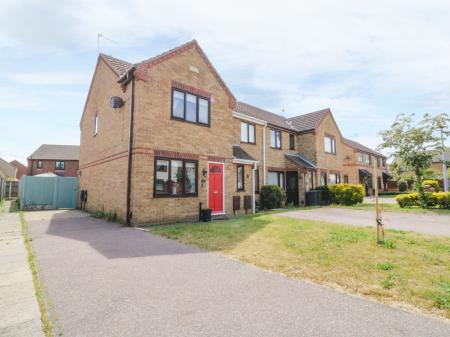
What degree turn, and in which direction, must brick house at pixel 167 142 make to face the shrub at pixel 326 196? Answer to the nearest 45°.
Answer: approximately 90° to its left

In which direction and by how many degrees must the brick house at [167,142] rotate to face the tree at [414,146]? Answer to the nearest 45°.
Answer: approximately 45° to its left

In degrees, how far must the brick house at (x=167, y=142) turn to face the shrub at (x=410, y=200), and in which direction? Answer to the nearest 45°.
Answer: approximately 45° to its left

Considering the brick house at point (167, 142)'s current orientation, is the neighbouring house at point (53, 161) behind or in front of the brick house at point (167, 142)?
behind

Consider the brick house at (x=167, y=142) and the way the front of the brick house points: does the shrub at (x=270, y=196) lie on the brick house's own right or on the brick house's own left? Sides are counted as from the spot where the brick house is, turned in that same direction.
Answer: on the brick house's own left

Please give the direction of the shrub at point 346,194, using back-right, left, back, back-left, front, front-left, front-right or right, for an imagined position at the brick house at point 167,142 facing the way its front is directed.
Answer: left

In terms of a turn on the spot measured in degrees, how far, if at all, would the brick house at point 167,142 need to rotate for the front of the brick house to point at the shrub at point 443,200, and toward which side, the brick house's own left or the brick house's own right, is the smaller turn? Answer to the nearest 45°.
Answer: approximately 45° to the brick house's own left

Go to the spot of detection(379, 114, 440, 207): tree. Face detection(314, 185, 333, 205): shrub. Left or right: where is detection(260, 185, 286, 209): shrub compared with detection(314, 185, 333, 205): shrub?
left

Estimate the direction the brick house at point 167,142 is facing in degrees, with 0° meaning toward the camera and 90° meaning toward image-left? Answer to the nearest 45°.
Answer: approximately 315°

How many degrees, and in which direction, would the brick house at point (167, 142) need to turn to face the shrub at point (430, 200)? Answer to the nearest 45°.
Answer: approximately 45° to its left
